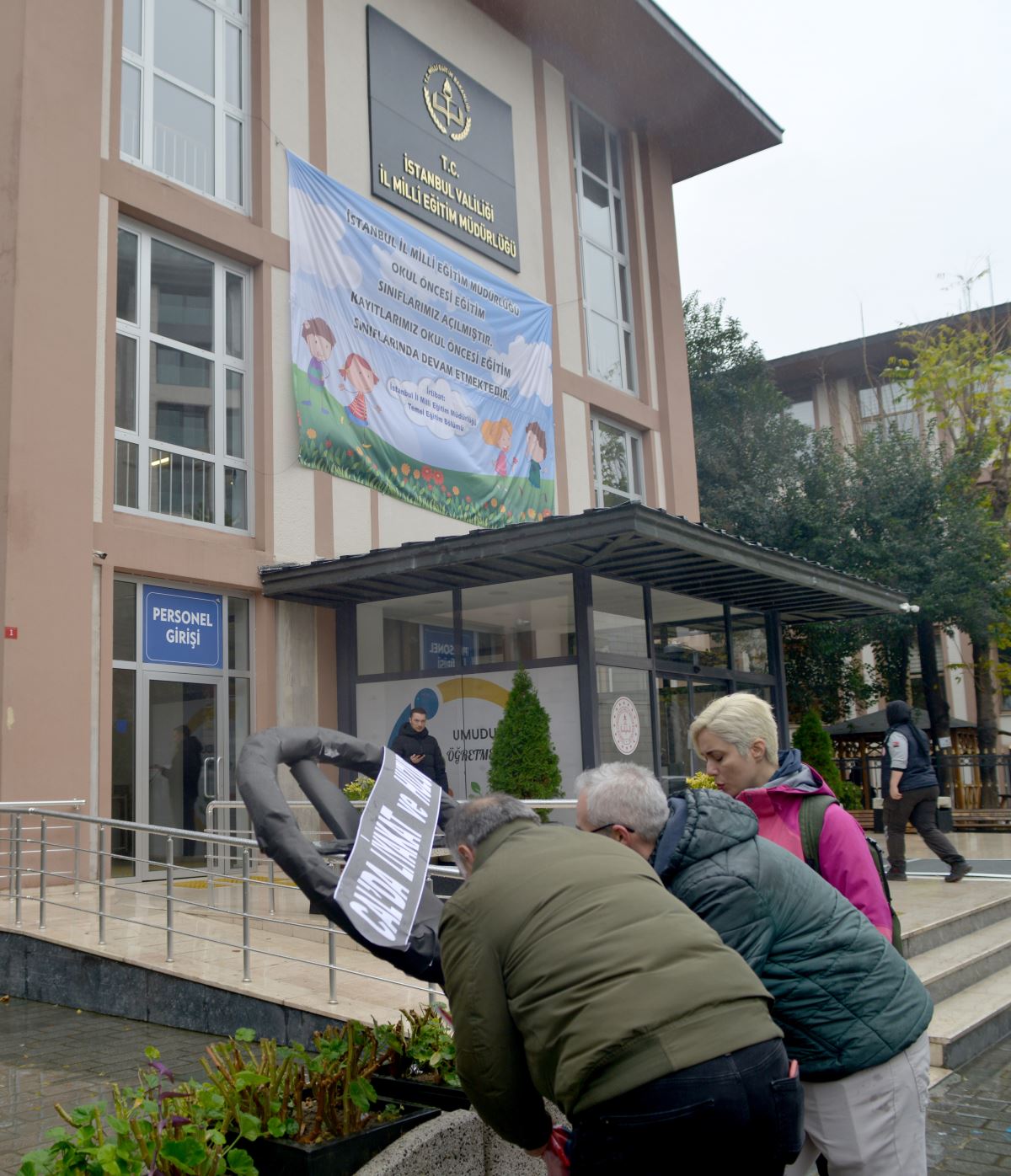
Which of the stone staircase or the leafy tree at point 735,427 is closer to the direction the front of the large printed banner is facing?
the stone staircase

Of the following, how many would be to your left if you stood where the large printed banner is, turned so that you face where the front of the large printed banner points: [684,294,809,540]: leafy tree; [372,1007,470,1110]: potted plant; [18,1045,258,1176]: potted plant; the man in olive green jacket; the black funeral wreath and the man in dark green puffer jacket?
1

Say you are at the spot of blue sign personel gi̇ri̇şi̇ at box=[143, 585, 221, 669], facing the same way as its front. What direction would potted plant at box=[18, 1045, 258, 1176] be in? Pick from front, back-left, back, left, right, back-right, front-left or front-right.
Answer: front-right

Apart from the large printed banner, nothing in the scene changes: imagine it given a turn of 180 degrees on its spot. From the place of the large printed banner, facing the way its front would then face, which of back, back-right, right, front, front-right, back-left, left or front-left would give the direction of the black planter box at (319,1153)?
back-left

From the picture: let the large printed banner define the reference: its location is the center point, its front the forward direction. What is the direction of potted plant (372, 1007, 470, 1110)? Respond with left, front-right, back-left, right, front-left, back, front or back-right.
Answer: front-right

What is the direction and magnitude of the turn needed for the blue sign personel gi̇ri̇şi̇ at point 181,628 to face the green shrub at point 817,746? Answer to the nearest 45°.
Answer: approximately 45° to its left

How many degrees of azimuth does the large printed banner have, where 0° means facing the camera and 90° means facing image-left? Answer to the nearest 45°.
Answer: approximately 315°

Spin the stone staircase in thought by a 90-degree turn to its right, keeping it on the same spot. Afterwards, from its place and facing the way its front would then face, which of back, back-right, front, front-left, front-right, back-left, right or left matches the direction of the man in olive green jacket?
front-left

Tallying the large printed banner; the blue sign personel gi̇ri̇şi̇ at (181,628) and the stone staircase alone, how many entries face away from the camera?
0

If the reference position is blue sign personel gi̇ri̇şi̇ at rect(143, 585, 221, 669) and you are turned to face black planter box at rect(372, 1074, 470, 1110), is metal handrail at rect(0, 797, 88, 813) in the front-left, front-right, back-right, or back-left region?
front-right

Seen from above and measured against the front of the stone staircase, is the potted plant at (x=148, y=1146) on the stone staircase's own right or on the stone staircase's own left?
on the stone staircase's own right

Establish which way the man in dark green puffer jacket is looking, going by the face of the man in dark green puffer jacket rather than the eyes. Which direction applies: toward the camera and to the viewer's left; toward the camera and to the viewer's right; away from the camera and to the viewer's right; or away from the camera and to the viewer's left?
away from the camera and to the viewer's left

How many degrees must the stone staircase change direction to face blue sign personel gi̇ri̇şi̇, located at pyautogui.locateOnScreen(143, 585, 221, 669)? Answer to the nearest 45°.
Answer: approximately 135° to its right

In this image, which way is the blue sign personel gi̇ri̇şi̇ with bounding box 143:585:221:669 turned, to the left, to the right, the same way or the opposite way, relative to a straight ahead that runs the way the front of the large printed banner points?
the same way

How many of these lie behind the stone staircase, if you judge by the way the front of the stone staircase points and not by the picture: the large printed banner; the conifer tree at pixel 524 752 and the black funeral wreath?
2

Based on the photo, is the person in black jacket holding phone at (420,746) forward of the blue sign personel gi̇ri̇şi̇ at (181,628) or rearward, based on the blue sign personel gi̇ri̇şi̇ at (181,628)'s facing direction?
forward

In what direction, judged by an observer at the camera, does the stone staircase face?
facing the viewer and to the right of the viewer

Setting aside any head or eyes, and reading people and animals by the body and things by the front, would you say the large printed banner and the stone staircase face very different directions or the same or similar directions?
same or similar directions
